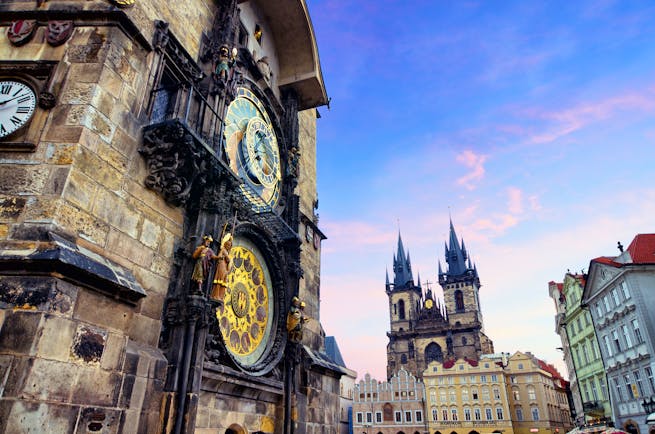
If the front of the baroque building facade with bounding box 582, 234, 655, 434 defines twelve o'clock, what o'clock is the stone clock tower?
The stone clock tower is roughly at 11 o'clock from the baroque building facade.

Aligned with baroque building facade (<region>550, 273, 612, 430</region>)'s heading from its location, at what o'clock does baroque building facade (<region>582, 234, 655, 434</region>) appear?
baroque building facade (<region>582, 234, 655, 434</region>) is roughly at 10 o'clock from baroque building facade (<region>550, 273, 612, 430</region>).

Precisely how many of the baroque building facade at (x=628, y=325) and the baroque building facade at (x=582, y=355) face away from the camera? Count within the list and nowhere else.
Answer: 0

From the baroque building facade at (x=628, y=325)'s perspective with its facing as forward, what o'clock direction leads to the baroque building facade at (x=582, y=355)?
the baroque building facade at (x=582, y=355) is roughly at 4 o'clock from the baroque building facade at (x=628, y=325).

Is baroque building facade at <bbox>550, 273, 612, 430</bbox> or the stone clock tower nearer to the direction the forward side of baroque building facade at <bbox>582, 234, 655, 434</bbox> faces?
the stone clock tower

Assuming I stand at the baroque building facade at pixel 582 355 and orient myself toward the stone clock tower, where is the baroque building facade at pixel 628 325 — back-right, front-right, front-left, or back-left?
front-left

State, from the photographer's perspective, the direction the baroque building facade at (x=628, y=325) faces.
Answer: facing the viewer and to the left of the viewer

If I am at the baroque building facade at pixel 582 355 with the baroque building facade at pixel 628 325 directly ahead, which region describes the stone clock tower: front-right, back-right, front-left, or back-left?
front-right

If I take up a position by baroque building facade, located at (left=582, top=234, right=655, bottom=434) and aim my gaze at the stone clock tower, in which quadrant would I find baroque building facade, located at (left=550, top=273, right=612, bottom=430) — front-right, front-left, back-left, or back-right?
back-right

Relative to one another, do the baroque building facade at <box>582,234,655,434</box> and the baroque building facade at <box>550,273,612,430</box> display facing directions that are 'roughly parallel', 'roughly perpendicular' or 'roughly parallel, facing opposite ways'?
roughly parallel

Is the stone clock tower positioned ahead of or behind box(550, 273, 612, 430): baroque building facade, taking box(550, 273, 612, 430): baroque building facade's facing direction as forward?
ahead
